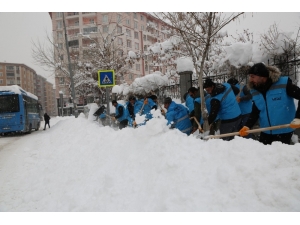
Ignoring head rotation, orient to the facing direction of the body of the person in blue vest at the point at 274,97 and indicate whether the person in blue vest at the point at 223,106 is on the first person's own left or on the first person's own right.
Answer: on the first person's own right

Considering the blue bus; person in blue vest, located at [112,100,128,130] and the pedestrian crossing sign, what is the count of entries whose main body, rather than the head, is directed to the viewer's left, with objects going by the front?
1

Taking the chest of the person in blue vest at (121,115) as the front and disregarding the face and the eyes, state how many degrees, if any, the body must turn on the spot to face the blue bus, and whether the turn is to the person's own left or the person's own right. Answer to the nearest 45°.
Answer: approximately 45° to the person's own right

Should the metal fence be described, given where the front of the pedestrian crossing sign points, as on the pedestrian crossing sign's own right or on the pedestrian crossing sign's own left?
on the pedestrian crossing sign's own left

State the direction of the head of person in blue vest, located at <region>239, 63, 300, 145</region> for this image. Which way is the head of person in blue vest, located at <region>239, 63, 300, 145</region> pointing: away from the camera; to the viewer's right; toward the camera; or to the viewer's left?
to the viewer's left

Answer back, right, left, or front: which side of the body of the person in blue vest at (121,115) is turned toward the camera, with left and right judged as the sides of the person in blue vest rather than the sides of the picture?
left
